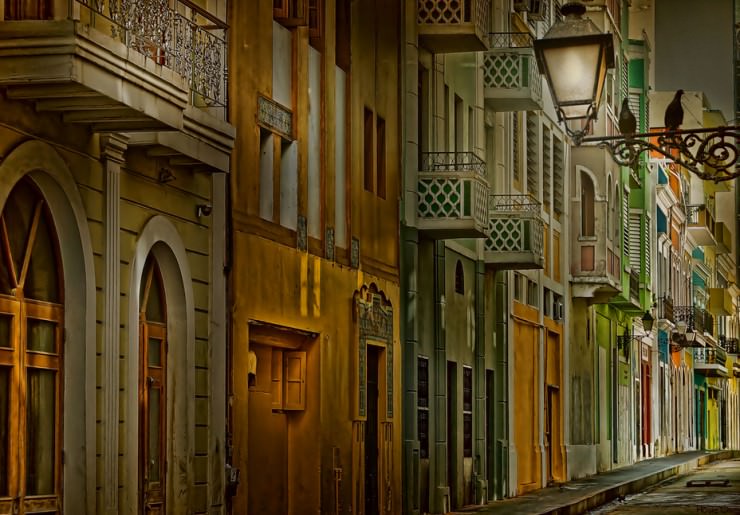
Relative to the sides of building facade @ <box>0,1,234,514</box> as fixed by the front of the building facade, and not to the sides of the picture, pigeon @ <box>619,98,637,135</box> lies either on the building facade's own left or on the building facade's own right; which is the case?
on the building facade's own left

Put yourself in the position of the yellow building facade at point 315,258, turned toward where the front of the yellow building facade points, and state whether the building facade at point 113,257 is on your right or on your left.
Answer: on your right

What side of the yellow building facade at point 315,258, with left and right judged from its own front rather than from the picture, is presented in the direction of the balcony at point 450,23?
left

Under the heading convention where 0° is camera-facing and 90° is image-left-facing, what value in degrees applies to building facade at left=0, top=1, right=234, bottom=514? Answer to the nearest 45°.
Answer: approximately 315°

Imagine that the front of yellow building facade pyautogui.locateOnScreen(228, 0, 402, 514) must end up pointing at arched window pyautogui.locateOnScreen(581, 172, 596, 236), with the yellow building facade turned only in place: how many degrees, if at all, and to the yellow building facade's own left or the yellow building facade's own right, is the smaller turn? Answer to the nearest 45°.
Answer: approximately 135° to the yellow building facade's own left
